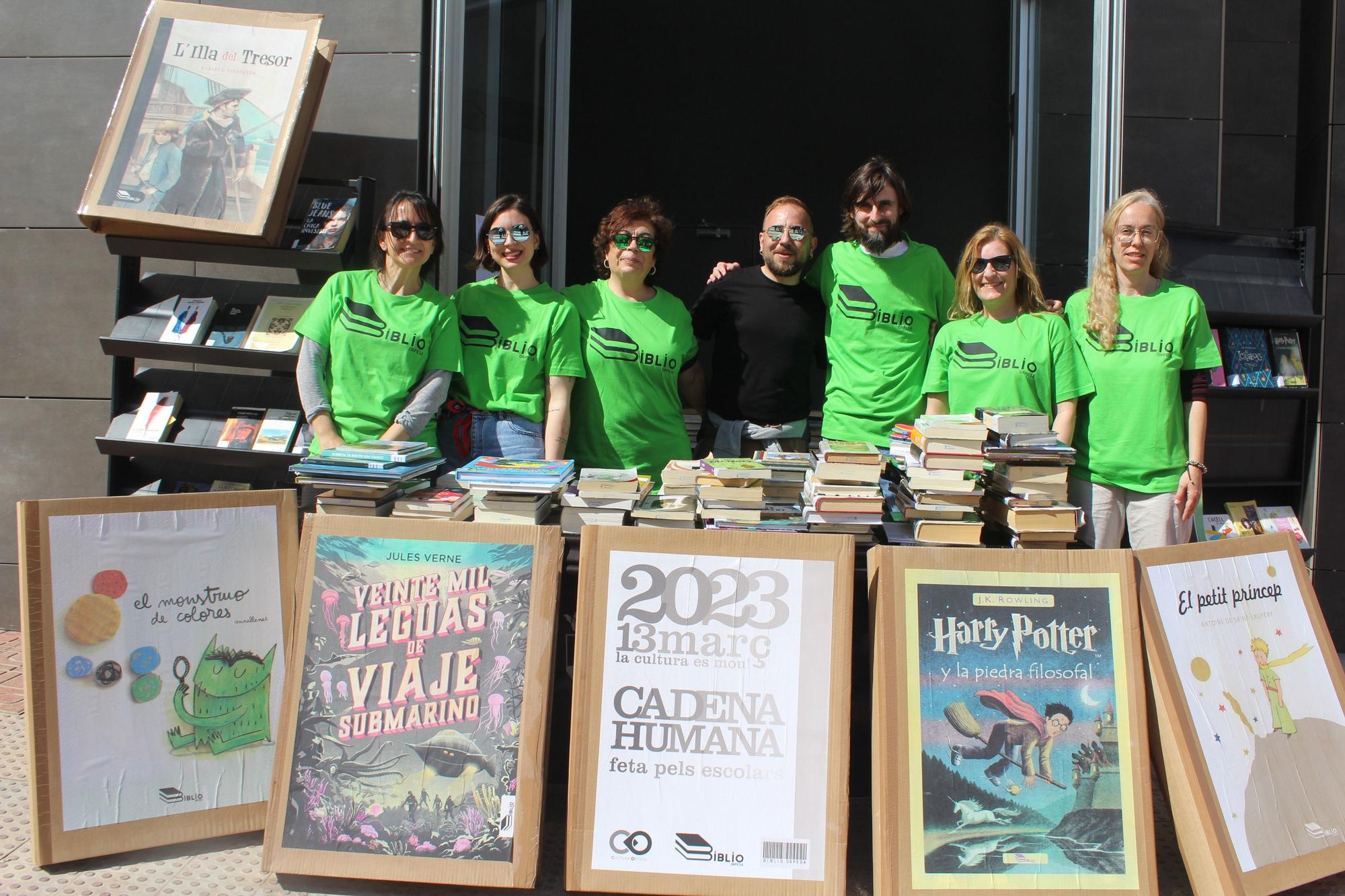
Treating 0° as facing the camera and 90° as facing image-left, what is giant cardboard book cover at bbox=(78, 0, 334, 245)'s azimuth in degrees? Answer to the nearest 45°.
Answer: approximately 0°

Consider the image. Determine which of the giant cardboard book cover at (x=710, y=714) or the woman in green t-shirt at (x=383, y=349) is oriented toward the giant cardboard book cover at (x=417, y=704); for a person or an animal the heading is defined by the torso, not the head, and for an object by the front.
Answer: the woman in green t-shirt

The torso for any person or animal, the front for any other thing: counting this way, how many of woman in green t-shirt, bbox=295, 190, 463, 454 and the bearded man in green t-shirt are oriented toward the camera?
2

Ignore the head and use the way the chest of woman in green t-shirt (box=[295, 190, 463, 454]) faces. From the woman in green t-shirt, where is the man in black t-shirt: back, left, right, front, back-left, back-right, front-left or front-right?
left

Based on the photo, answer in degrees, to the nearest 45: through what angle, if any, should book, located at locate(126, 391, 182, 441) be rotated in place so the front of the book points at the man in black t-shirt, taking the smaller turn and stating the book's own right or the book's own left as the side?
approximately 45° to the book's own left

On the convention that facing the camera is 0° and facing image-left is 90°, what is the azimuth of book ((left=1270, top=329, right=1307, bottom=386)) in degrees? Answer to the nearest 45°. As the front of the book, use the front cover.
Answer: approximately 0°
